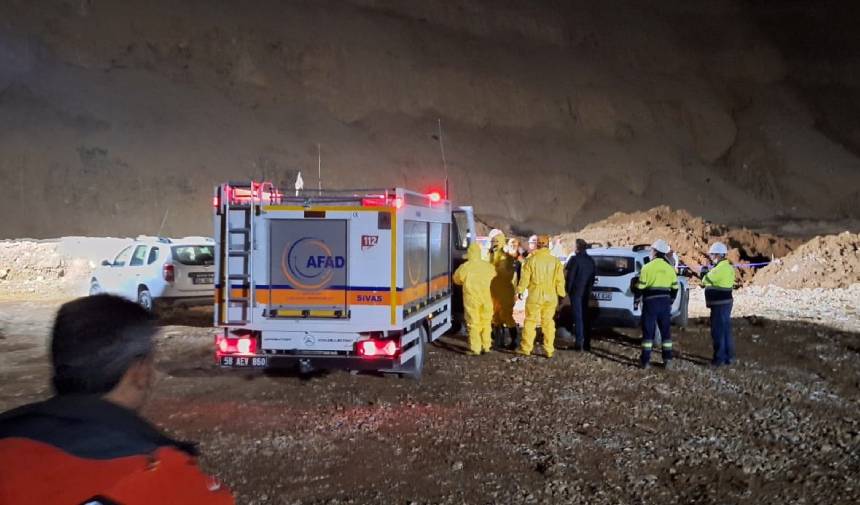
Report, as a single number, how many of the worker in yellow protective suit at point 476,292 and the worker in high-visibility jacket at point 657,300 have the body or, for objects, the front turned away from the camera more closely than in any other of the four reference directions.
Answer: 2

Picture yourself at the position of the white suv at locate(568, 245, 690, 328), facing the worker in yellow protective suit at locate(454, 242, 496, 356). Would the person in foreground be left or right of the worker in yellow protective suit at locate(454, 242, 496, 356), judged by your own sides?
left

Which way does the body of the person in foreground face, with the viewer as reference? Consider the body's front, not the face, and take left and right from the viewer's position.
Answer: facing away from the viewer and to the right of the viewer

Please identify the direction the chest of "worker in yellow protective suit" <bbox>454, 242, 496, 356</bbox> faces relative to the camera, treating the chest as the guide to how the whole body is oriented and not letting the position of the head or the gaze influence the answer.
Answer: away from the camera

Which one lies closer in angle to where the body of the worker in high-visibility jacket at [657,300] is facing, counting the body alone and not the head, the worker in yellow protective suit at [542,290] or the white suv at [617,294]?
the white suv

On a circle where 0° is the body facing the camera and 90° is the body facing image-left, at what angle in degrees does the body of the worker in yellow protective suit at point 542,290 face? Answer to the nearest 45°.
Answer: approximately 180°

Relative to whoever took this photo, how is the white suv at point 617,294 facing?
facing away from the viewer and to the right of the viewer

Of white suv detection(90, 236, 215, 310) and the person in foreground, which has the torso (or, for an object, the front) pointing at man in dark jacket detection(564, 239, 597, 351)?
the person in foreground

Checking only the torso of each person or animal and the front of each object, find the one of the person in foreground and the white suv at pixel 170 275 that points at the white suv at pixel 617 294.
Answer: the person in foreground

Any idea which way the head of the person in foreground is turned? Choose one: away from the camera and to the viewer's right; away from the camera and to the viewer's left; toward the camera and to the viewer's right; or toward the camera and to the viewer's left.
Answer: away from the camera and to the viewer's right

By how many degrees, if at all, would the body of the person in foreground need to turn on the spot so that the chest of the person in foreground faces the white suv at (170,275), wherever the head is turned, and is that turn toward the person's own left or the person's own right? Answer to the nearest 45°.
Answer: approximately 45° to the person's own left
